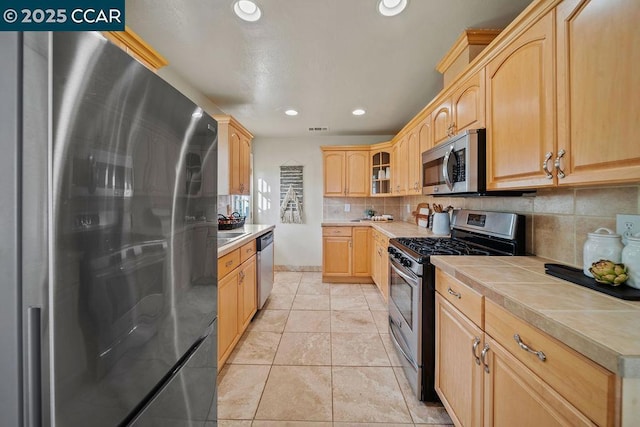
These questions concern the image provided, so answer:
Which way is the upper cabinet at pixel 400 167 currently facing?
to the viewer's left

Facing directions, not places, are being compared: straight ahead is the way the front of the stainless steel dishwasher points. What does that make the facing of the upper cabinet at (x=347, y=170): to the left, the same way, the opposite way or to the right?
to the right

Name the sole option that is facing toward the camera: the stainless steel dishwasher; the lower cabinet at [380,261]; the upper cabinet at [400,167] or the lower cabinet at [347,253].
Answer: the lower cabinet at [347,253]

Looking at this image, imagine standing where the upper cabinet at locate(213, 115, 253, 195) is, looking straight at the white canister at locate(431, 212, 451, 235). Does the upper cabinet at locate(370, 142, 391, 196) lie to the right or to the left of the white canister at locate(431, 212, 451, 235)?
left

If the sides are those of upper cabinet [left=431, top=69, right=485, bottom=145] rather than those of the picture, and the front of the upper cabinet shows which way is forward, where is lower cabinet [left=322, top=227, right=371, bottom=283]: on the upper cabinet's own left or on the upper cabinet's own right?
on the upper cabinet's own right

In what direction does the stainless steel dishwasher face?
to the viewer's right

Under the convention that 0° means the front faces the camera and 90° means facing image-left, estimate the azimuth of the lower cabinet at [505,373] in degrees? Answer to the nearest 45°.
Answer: approximately 45°

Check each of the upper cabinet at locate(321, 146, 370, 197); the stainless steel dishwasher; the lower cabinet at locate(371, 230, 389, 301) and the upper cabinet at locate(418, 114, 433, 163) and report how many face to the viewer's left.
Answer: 2

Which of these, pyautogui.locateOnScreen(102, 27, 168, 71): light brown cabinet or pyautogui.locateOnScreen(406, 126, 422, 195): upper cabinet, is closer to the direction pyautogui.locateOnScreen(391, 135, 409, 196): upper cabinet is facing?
the light brown cabinet

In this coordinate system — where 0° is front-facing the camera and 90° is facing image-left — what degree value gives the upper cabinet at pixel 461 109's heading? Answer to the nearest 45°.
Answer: approximately 45°
